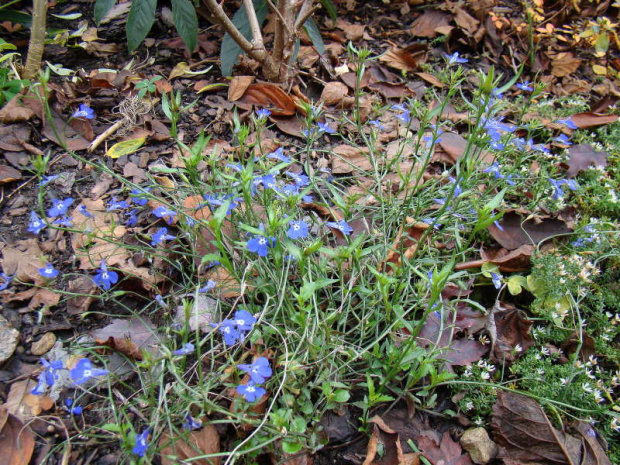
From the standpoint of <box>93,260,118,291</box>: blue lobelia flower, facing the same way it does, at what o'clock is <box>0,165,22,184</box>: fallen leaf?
The fallen leaf is roughly at 5 o'clock from the blue lobelia flower.

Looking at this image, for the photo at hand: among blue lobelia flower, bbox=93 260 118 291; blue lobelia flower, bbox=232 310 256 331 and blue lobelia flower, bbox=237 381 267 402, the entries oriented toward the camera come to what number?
3

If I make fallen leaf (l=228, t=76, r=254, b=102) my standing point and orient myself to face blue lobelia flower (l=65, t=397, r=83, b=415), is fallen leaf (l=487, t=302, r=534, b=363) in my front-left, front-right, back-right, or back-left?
front-left

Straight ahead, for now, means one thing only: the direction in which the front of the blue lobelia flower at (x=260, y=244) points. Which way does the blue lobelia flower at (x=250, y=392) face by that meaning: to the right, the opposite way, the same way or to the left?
the same way

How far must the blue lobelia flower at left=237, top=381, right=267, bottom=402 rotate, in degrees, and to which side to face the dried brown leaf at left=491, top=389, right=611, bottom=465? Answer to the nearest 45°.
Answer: approximately 90° to its left

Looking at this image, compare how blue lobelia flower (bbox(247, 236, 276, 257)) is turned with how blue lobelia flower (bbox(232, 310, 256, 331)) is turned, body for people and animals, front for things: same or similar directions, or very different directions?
same or similar directions

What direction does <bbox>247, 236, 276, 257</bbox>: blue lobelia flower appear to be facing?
toward the camera

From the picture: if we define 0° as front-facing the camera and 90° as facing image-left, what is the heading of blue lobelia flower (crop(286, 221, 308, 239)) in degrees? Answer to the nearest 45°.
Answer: approximately 0°

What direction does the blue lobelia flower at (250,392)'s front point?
toward the camera

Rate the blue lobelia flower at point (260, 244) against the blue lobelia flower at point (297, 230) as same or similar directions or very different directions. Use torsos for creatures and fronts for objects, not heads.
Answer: same or similar directions

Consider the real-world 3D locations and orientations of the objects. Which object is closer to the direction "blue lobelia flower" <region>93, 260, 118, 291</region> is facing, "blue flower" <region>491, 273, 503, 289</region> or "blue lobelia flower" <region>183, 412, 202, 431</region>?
the blue lobelia flower

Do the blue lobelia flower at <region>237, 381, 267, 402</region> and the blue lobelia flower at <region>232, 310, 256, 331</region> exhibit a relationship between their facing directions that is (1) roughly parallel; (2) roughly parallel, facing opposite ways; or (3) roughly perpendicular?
roughly parallel
